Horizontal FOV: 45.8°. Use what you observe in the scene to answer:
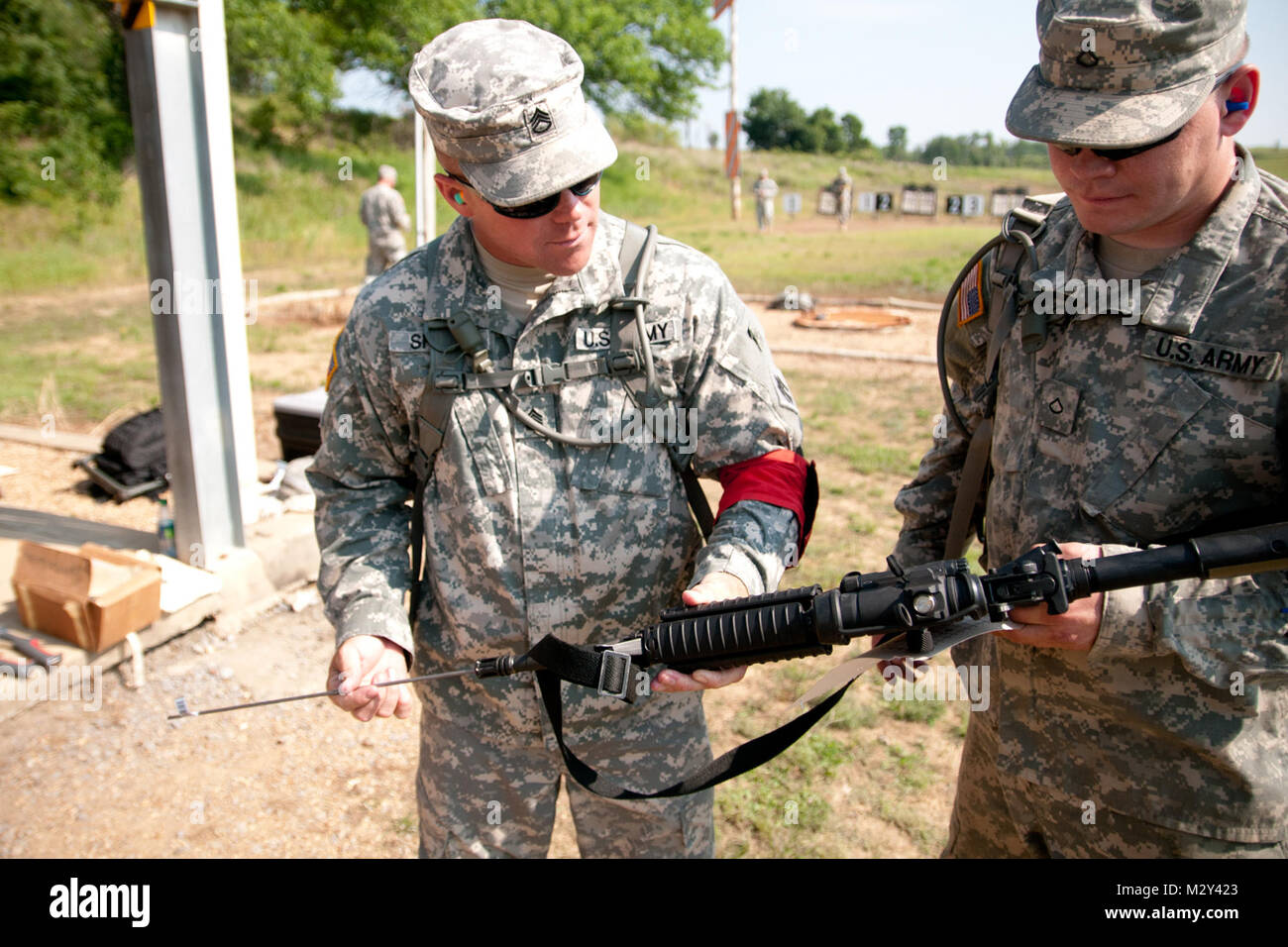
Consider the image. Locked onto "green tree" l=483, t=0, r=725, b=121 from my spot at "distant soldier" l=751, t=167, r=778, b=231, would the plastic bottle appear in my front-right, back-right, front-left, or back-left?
back-left

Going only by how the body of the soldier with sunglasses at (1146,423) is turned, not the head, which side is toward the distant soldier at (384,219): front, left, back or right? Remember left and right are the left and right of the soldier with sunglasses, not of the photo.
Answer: right

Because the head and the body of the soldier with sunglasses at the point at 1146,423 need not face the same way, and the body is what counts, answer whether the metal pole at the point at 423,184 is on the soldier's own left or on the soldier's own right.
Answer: on the soldier's own right

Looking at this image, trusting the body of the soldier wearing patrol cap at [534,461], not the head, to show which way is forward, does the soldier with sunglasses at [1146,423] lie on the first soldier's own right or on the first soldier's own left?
on the first soldier's own left

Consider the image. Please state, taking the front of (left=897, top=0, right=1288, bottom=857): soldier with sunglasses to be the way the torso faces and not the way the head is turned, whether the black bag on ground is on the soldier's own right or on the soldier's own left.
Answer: on the soldier's own right

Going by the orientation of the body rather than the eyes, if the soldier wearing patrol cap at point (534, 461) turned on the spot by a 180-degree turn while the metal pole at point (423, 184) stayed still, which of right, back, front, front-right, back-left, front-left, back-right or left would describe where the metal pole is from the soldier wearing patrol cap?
front

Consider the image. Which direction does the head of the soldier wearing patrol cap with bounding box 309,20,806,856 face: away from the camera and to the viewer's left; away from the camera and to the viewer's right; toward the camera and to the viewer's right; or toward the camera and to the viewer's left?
toward the camera and to the viewer's right

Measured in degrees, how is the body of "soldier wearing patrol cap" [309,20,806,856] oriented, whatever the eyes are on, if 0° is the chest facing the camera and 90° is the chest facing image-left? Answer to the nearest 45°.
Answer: approximately 0°

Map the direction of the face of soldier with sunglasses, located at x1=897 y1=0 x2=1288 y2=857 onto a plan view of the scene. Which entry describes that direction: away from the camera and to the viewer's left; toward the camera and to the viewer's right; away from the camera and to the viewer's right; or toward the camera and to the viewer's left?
toward the camera and to the viewer's left

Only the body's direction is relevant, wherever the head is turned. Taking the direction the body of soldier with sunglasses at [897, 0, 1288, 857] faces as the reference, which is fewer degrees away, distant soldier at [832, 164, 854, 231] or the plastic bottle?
the plastic bottle
